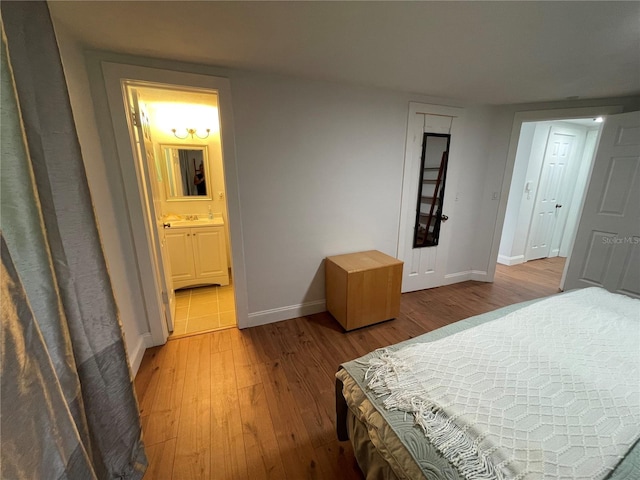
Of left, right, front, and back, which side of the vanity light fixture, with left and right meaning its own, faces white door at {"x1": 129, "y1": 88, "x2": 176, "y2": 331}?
front

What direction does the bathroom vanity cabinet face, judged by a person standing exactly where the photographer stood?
facing the viewer

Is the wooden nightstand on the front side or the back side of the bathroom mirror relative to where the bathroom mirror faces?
on the front side

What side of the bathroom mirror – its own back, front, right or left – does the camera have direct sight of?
front

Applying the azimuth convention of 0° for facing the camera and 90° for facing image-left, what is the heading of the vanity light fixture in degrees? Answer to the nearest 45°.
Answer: approximately 0°

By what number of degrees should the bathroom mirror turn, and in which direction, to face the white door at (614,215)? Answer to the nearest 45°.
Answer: approximately 45° to its left

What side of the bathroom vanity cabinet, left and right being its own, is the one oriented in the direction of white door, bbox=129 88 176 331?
front

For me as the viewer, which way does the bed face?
facing the viewer and to the left of the viewer

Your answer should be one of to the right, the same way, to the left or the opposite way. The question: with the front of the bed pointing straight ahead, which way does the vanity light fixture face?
to the left

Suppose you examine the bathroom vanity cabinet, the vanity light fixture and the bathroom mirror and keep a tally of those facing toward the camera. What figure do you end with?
3

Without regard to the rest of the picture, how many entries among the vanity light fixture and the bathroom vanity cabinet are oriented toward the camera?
2

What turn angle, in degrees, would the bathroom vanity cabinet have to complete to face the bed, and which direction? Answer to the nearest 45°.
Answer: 0° — it already faces it

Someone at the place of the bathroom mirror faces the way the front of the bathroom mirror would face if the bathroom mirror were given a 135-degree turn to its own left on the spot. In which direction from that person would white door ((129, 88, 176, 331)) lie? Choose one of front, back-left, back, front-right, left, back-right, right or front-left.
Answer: back-right

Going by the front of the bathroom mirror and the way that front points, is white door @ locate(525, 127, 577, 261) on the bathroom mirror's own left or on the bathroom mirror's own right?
on the bathroom mirror's own left

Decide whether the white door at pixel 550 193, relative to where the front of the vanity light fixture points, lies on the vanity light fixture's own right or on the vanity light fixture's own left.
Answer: on the vanity light fixture's own left
